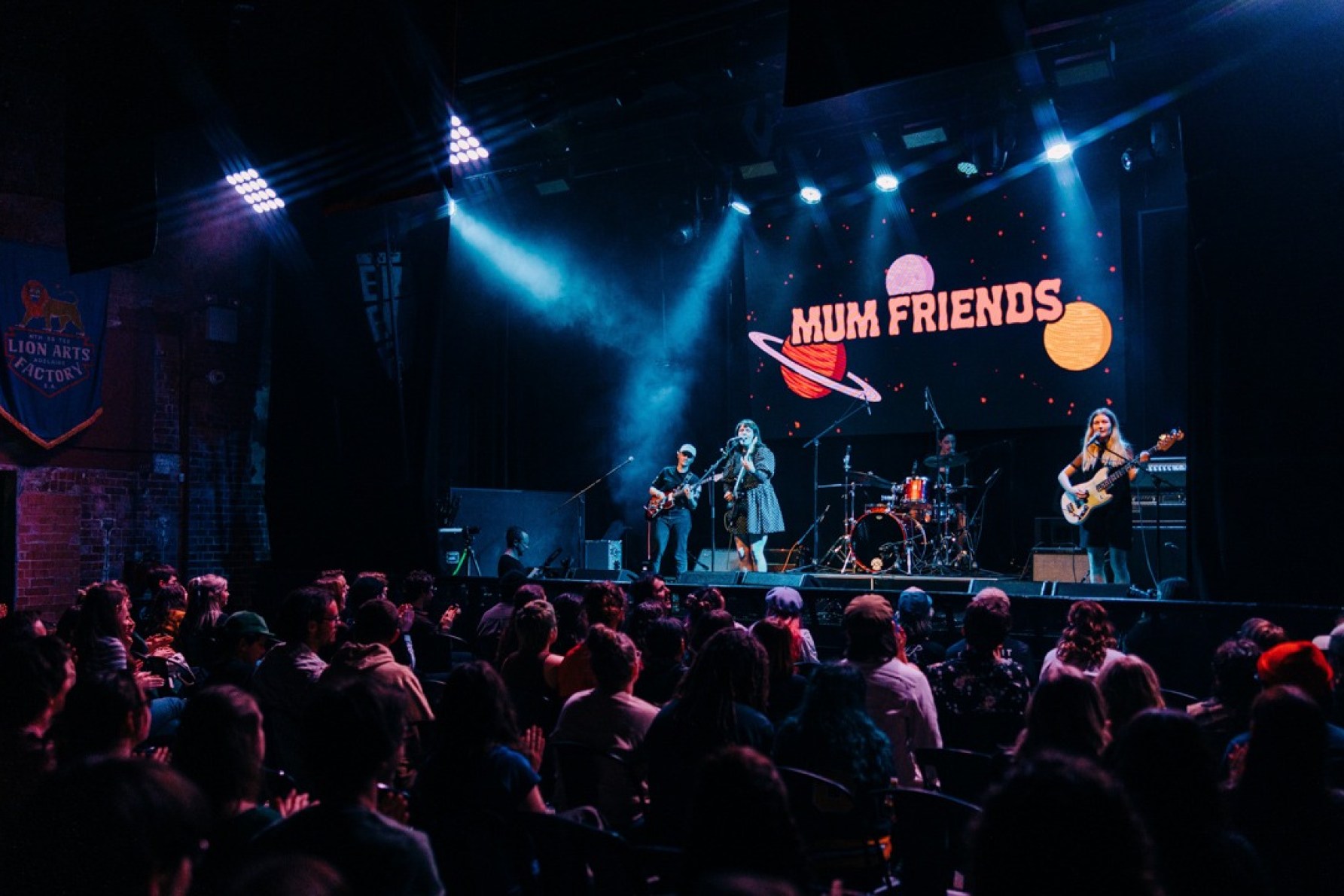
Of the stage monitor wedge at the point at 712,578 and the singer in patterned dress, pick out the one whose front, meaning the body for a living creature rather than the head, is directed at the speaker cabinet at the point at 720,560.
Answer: the stage monitor wedge

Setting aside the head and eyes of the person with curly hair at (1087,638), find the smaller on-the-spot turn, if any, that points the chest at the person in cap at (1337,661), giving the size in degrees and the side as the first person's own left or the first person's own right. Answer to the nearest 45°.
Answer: approximately 45° to the first person's own right

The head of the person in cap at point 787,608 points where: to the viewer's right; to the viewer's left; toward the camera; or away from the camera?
away from the camera

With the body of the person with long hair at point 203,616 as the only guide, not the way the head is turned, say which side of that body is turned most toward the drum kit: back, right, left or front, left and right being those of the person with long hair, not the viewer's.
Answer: front

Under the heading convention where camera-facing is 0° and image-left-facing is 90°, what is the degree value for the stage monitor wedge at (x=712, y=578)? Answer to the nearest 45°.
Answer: approximately 180°

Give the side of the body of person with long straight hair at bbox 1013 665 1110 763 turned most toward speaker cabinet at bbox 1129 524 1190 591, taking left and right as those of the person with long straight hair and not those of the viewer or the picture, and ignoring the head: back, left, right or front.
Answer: front

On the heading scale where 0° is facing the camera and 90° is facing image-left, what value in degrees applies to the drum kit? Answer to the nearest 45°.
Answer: approximately 45°

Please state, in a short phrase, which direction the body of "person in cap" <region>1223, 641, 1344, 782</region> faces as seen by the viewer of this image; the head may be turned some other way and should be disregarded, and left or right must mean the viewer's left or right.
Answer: facing away from the viewer

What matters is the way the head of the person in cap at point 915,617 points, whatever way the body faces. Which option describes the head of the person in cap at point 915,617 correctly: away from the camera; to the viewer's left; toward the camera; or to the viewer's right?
away from the camera

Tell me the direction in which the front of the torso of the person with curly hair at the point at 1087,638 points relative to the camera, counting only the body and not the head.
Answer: away from the camera

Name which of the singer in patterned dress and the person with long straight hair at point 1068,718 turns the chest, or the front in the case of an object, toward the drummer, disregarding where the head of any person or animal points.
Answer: the person with long straight hair

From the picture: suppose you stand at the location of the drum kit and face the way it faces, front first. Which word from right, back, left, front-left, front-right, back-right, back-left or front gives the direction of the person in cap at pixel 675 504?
front-right

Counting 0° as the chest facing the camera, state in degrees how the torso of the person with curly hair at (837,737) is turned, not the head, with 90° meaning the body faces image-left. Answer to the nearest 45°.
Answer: approximately 180°

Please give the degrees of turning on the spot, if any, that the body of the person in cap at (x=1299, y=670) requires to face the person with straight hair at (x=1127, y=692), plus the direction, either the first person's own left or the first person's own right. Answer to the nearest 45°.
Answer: approximately 135° to the first person's own left

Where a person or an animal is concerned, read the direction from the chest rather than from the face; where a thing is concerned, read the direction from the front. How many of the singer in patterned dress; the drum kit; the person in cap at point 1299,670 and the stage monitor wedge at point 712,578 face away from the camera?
2
